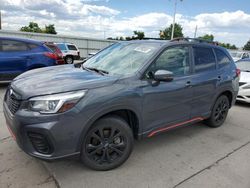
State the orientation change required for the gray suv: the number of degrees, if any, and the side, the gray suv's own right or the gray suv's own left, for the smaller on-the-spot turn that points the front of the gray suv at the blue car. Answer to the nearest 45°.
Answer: approximately 90° to the gray suv's own right

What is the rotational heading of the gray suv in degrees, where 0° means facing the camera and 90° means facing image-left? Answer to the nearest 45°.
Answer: approximately 45°

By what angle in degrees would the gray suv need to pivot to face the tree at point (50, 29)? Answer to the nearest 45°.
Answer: approximately 135° to its right

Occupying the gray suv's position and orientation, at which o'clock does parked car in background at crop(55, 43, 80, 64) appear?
The parked car in background is roughly at 4 o'clock from the gray suv.

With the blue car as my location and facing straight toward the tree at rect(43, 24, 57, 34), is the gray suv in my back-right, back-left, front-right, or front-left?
back-right
